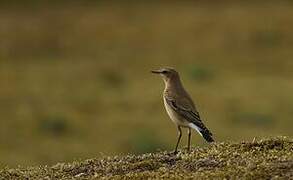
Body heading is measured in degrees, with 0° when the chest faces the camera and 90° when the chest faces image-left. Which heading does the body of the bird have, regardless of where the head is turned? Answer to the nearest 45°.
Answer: approximately 90°
